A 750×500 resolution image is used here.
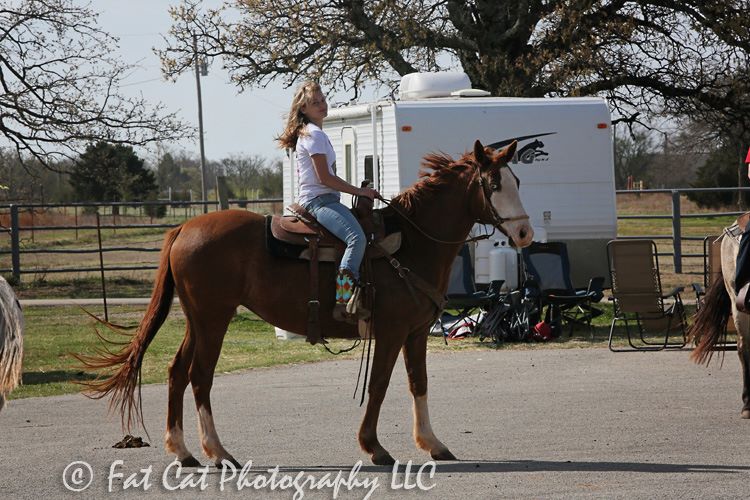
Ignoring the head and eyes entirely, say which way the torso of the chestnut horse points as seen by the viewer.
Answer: to the viewer's right

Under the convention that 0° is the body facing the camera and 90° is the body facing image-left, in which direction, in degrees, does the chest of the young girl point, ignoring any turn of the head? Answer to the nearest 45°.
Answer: approximately 270°

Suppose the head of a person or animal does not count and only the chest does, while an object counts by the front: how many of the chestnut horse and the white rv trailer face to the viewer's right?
1

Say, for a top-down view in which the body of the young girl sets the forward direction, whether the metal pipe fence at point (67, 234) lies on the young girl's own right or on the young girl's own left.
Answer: on the young girl's own left

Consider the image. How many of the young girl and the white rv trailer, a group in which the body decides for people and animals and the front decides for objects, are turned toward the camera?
1

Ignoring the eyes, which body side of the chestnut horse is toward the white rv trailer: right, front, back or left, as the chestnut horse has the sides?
left

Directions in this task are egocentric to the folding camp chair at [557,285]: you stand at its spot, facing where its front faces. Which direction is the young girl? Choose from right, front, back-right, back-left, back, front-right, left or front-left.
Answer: front-right

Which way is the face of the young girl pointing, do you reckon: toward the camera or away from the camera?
toward the camera

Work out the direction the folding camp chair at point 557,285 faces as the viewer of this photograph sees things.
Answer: facing the viewer and to the right of the viewer
